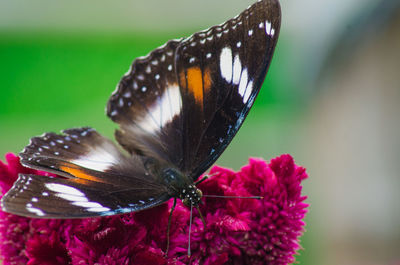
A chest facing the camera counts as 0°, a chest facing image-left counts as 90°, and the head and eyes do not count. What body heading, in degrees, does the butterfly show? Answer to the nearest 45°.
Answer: approximately 315°
